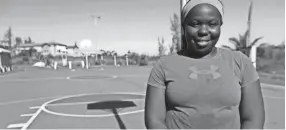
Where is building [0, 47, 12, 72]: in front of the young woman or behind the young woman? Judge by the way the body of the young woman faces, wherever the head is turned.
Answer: behind

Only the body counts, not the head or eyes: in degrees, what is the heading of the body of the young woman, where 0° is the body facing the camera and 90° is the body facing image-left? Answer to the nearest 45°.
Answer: approximately 0°

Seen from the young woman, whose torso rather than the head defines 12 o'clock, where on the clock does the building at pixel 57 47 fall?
The building is roughly at 5 o'clock from the young woman.
